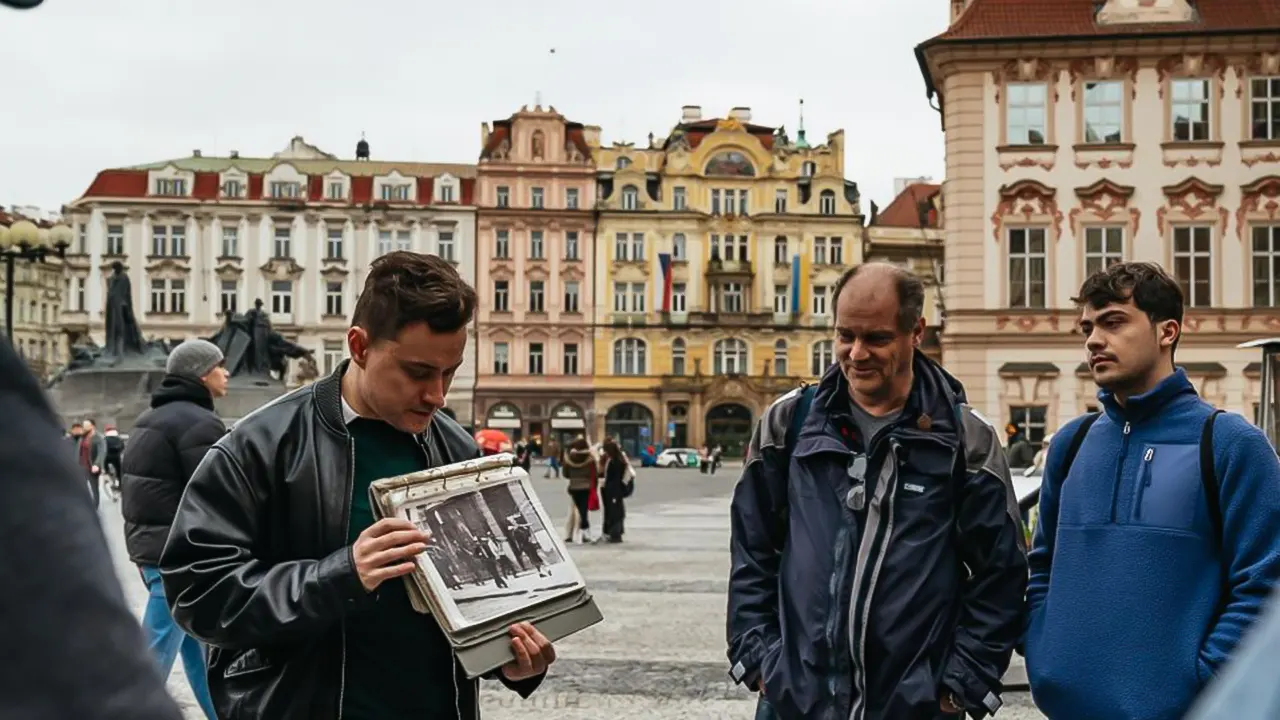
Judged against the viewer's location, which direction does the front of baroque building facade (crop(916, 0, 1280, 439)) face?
facing the viewer

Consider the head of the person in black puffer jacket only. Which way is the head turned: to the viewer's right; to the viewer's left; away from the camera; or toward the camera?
to the viewer's right

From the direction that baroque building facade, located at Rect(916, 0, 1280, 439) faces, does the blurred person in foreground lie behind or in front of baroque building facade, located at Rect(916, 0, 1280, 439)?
in front

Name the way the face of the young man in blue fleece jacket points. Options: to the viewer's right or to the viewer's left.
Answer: to the viewer's left

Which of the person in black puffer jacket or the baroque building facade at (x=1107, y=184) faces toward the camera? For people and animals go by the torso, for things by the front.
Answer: the baroque building facade

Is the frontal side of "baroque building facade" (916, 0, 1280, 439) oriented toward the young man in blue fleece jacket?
yes

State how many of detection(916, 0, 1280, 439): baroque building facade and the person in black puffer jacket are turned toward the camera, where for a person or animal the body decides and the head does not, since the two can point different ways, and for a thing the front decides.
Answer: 1

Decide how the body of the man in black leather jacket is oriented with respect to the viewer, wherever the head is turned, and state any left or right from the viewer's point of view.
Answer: facing the viewer and to the right of the viewer

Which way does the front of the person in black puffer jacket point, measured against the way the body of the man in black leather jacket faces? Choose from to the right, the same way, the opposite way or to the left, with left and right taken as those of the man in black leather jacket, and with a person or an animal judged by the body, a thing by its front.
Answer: to the left

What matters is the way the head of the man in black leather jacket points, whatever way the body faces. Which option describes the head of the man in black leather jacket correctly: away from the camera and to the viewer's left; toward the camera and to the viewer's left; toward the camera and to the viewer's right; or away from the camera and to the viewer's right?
toward the camera and to the viewer's right

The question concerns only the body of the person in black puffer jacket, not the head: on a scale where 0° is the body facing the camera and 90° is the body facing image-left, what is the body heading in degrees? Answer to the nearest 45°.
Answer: approximately 225°

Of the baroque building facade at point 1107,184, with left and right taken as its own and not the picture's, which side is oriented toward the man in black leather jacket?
front

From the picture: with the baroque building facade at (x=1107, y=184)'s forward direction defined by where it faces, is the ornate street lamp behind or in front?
in front
